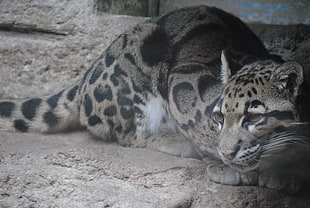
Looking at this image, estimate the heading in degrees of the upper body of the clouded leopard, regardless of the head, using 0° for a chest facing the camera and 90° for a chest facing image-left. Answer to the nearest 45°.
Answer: approximately 315°
